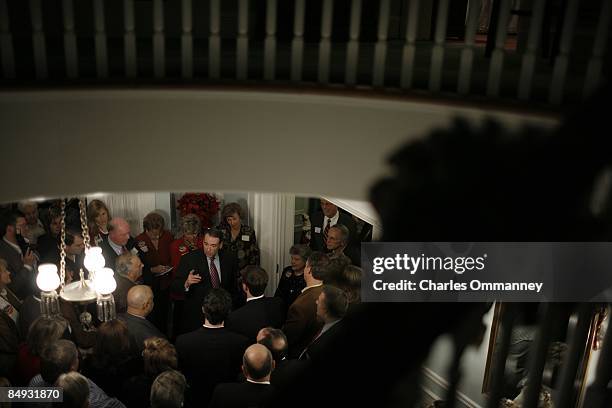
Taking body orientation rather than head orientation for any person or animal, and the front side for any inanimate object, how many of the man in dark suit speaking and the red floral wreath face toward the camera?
2

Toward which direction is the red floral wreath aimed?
toward the camera

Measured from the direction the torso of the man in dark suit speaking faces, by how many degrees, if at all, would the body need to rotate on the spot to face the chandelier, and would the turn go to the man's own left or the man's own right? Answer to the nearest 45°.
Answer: approximately 45° to the man's own right

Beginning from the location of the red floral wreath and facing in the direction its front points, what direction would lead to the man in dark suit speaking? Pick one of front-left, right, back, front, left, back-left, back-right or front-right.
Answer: front

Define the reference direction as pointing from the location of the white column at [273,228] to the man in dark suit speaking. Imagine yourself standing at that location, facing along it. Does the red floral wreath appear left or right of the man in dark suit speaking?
right

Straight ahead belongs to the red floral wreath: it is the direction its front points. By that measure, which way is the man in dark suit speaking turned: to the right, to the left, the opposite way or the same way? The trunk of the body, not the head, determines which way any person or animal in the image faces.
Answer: the same way

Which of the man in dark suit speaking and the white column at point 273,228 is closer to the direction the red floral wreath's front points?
the man in dark suit speaking

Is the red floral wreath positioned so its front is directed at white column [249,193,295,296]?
no

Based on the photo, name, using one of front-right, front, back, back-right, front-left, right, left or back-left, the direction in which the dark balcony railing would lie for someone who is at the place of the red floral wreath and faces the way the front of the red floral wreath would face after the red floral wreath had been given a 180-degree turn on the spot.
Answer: back

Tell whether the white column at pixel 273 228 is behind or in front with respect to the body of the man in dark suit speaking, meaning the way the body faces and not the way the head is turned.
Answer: behind

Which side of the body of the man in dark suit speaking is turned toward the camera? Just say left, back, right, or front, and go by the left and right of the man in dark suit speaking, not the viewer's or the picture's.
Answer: front

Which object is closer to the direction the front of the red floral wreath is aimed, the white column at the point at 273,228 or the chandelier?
the chandelier
